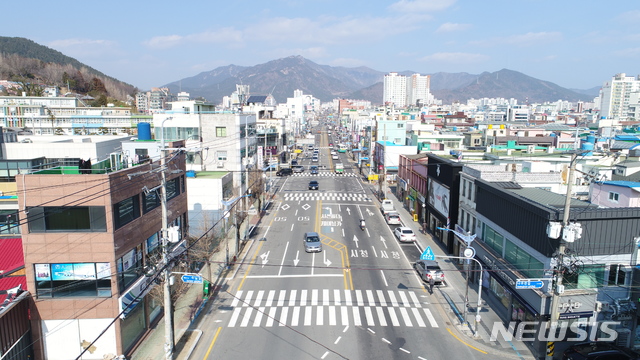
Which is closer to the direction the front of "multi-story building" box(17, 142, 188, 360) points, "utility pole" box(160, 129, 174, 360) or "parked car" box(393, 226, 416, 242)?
the utility pole

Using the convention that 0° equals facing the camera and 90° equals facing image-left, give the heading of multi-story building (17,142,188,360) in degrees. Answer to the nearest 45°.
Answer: approximately 315°

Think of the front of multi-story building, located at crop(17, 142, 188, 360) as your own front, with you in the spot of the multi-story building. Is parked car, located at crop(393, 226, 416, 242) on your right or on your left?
on your left

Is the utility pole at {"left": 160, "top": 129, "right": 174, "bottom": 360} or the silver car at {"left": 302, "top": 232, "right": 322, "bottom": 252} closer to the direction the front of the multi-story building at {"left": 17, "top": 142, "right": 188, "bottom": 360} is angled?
the utility pole

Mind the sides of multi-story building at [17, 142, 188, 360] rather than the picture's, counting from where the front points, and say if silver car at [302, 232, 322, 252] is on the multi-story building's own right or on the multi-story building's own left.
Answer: on the multi-story building's own left

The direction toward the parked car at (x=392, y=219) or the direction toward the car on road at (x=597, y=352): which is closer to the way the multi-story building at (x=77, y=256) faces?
the car on road

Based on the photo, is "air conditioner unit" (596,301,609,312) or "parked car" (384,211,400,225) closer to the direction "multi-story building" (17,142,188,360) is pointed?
the air conditioner unit

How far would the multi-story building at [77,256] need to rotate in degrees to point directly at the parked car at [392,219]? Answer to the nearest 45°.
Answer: approximately 90° to its left
